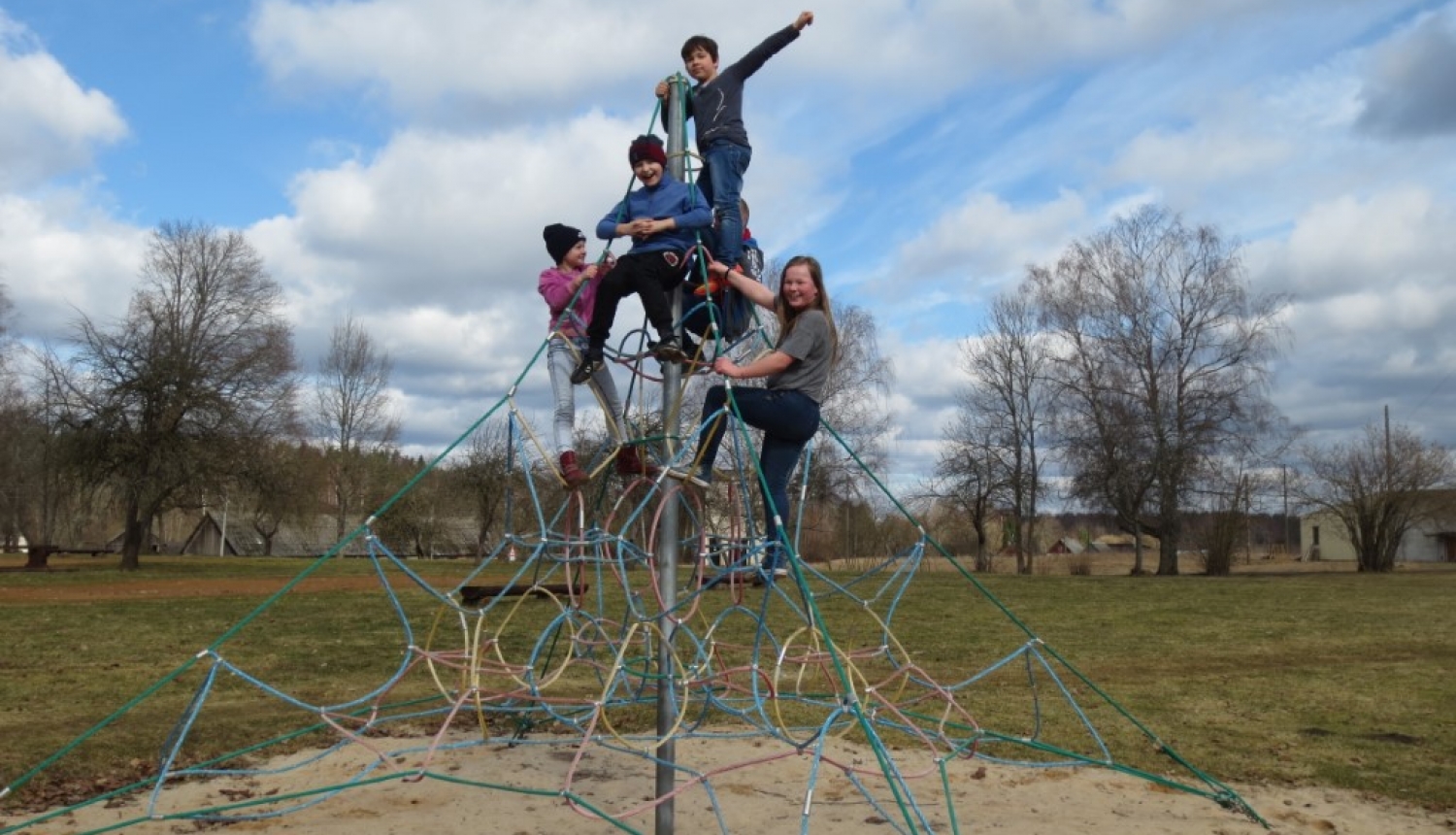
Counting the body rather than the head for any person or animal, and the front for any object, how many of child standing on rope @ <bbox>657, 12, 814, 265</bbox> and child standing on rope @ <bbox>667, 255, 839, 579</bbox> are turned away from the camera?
0

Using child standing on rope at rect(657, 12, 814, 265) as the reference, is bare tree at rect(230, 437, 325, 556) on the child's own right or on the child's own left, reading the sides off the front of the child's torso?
on the child's own right

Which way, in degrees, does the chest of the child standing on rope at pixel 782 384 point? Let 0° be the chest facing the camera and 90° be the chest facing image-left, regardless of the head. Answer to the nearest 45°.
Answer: approximately 90°

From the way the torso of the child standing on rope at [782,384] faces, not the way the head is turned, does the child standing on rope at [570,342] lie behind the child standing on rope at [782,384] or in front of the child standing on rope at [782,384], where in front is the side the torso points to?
in front

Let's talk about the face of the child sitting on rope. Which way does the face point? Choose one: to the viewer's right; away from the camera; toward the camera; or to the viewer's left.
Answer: toward the camera

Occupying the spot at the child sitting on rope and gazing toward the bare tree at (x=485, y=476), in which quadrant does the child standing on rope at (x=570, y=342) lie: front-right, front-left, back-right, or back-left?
front-left

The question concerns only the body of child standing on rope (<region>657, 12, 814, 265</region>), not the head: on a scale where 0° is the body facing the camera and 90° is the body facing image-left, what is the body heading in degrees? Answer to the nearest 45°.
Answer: approximately 45°

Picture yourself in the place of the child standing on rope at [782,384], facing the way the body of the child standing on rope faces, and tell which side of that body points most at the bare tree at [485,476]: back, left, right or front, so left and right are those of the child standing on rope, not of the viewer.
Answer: right
